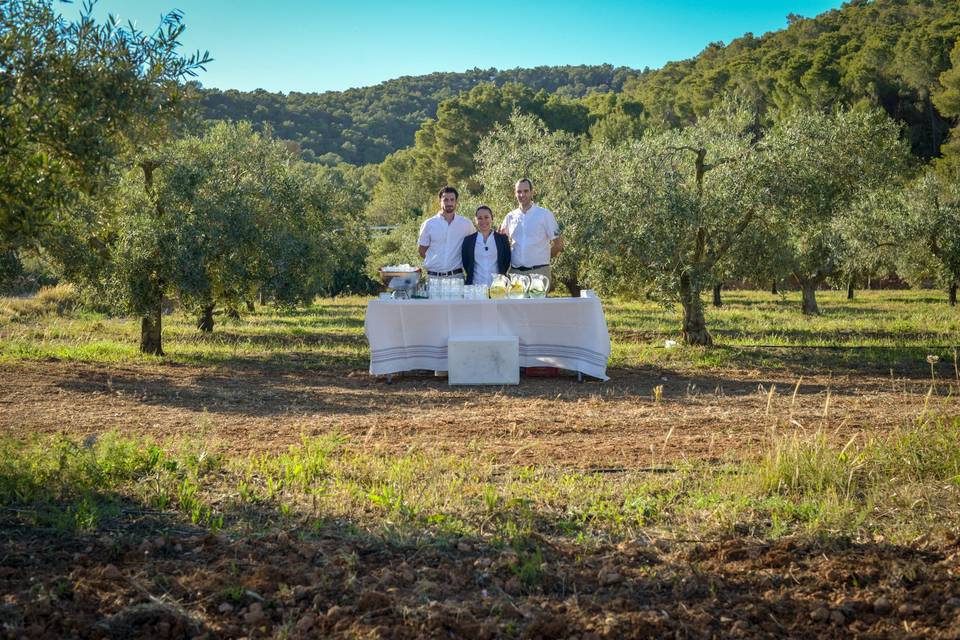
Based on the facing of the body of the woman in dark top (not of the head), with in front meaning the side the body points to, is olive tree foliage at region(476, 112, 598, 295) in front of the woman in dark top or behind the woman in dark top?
behind

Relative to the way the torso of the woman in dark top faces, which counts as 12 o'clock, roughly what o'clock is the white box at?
The white box is roughly at 12 o'clock from the woman in dark top.

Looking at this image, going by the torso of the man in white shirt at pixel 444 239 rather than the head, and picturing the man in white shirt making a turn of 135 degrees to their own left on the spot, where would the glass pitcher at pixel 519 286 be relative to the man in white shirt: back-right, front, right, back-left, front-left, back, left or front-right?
right

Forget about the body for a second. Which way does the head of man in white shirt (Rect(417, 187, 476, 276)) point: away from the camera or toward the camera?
toward the camera

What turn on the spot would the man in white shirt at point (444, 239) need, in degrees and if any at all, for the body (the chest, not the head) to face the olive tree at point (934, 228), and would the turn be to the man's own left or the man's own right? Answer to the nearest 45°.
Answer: approximately 135° to the man's own left

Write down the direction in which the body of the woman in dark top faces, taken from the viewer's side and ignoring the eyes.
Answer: toward the camera

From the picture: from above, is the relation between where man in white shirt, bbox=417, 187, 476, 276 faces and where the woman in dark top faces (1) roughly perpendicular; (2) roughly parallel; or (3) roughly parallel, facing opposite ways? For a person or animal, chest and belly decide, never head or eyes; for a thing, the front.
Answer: roughly parallel

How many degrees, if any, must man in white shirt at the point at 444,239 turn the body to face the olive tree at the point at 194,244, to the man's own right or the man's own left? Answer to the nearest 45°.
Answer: approximately 135° to the man's own right

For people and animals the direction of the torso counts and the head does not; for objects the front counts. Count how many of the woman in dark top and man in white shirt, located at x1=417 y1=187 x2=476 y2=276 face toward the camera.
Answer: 2

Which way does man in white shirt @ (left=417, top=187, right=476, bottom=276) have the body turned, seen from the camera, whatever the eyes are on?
toward the camera

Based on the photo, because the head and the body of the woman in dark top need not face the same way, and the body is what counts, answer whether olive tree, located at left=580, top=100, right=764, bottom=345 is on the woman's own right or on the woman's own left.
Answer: on the woman's own left
